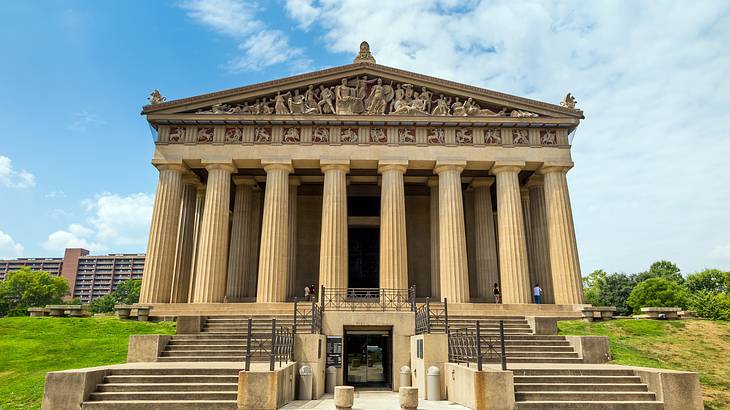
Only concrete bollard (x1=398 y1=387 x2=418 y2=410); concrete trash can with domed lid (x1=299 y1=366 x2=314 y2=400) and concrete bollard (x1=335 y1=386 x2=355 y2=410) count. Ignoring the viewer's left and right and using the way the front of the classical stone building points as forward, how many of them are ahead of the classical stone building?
3

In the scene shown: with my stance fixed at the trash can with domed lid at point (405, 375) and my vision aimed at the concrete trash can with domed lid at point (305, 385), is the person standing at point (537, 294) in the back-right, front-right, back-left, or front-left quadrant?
back-right

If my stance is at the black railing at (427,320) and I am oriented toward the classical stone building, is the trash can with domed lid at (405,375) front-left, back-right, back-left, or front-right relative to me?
back-left

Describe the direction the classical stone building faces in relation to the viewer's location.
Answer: facing the viewer

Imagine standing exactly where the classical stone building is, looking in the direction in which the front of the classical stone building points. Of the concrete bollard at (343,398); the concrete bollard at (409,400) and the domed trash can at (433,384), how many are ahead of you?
3

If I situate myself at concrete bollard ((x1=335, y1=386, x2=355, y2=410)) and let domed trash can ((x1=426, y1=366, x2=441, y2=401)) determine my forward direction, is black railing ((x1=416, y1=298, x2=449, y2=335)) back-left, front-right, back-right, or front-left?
front-left

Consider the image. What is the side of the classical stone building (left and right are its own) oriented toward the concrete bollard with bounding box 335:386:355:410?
front

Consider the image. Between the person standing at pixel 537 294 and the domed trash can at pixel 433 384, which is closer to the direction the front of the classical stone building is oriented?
the domed trash can

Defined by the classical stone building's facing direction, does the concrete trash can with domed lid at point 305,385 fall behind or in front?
in front
